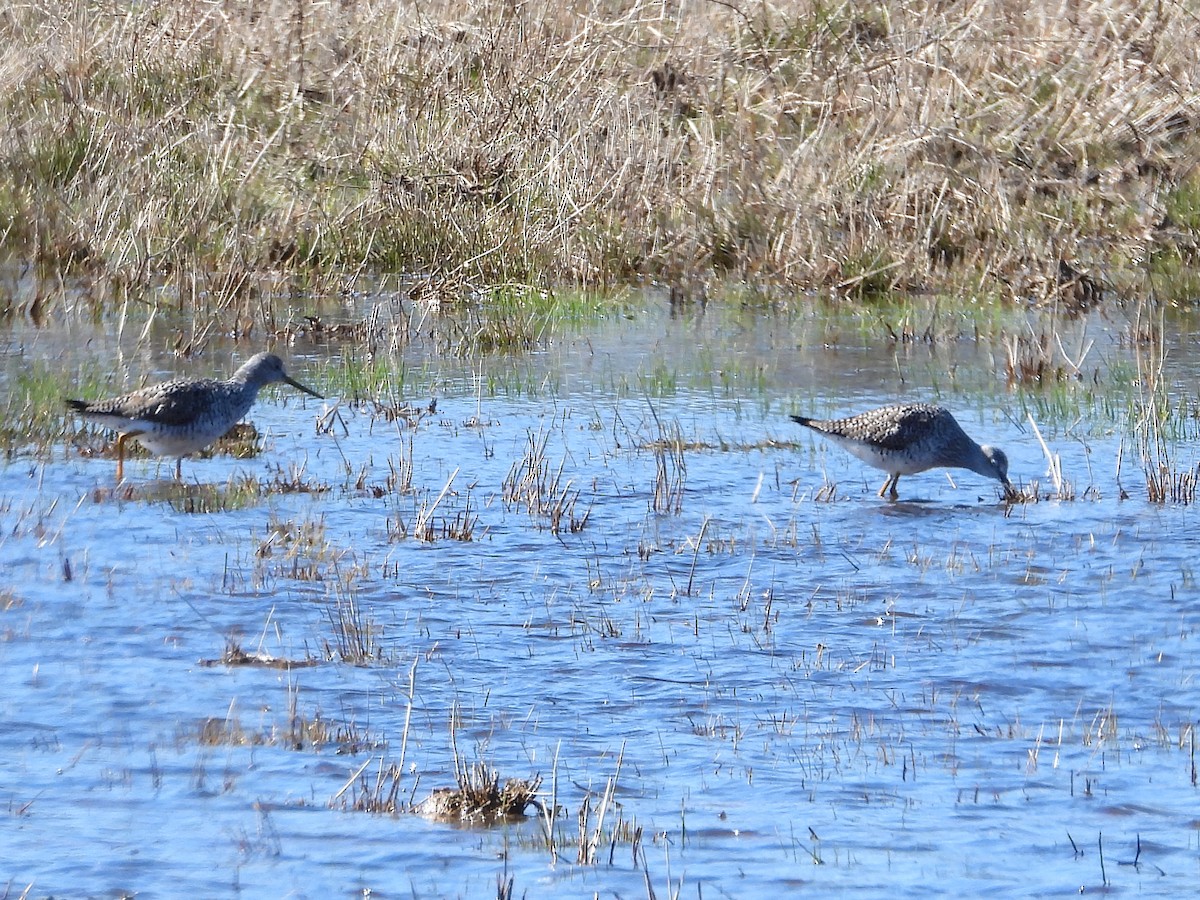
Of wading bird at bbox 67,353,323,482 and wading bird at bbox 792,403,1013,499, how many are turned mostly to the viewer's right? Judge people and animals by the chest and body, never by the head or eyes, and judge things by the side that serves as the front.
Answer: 2

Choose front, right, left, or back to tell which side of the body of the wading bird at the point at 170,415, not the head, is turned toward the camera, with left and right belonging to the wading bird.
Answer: right

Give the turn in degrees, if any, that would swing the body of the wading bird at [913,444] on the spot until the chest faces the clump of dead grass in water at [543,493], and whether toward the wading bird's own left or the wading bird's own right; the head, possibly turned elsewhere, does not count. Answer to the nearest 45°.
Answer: approximately 135° to the wading bird's own right

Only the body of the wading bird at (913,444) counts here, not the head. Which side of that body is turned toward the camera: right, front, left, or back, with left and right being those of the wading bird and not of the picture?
right

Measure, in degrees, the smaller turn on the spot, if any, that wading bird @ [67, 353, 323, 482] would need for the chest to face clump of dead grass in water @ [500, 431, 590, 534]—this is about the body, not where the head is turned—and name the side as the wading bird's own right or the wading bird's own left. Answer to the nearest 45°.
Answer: approximately 45° to the wading bird's own right
